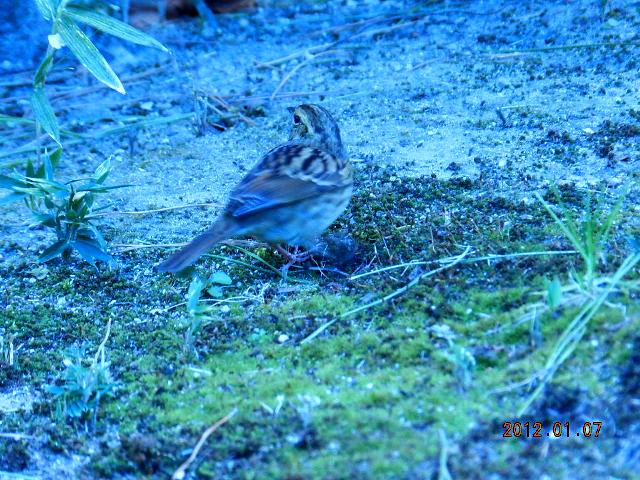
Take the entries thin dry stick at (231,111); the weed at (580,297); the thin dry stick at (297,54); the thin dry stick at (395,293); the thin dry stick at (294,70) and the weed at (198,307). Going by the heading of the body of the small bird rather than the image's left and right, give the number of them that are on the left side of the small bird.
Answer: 3

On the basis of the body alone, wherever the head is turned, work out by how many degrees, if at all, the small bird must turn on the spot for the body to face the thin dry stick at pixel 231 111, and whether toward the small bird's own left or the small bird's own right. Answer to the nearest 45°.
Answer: approximately 90° to the small bird's own left

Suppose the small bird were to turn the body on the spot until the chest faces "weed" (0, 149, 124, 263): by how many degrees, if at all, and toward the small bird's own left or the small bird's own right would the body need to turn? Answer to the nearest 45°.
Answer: approximately 180°

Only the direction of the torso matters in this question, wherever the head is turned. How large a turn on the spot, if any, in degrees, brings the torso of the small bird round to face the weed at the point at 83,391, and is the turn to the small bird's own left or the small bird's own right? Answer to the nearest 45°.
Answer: approximately 135° to the small bird's own right

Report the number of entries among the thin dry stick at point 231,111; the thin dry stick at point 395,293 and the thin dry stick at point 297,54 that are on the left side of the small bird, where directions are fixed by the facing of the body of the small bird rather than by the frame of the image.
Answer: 2

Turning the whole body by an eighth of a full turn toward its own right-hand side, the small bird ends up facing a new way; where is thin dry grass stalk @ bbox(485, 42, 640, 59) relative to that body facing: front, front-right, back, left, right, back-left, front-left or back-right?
left

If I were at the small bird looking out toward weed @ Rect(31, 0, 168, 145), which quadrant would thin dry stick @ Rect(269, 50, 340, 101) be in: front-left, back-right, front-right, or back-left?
front-right

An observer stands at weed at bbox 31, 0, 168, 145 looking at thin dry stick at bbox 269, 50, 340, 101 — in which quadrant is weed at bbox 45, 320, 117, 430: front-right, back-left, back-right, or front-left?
back-right

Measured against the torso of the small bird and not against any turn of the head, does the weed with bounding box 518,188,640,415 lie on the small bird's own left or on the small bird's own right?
on the small bird's own right

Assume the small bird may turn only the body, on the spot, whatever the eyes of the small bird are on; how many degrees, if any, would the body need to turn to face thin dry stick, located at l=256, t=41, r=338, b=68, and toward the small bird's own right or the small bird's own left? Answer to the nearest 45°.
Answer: approximately 90° to the small bird's own left

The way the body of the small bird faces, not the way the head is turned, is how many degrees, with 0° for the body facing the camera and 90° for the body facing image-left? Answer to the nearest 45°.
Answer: approximately 270°

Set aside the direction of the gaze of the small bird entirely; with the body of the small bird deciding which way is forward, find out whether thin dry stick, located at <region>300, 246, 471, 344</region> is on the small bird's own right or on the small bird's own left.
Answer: on the small bird's own right
